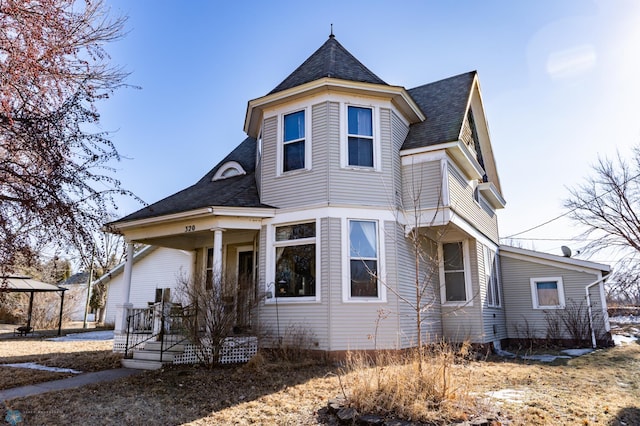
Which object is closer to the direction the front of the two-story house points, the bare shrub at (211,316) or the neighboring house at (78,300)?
the bare shrub

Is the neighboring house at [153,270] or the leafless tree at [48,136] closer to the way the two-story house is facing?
the leafless tree

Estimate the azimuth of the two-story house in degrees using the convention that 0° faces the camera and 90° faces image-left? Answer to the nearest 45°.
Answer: approximately 45°

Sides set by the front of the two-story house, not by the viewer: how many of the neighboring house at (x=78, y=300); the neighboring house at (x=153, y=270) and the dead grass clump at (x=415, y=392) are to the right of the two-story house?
2

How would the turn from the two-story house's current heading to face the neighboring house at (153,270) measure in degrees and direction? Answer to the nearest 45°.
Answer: approximately 90° to its right

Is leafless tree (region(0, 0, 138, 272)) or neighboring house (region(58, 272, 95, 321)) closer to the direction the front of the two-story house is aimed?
the leafless tree

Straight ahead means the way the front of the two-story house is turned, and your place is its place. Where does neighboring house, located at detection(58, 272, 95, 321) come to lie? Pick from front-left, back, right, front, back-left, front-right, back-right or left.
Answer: right

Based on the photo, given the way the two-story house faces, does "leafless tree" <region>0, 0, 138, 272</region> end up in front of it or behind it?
in front
